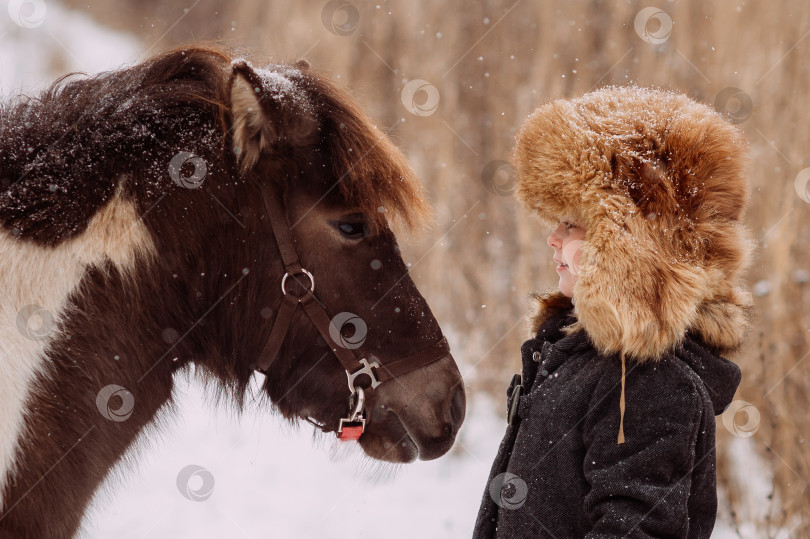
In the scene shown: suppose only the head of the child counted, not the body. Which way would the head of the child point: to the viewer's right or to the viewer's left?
to the viewer's left

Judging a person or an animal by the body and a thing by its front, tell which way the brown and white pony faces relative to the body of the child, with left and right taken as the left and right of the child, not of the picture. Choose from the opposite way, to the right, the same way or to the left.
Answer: the opposite way

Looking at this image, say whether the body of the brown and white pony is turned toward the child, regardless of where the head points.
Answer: yes

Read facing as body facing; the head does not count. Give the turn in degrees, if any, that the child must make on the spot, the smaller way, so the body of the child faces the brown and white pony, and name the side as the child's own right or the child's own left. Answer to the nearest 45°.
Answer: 0° — they already face it

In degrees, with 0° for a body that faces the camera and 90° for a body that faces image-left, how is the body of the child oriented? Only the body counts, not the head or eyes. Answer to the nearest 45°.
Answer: approximately 90°

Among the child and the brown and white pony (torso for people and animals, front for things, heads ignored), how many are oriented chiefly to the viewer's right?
1

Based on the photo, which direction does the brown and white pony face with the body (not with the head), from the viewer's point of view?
to the viewer's right
